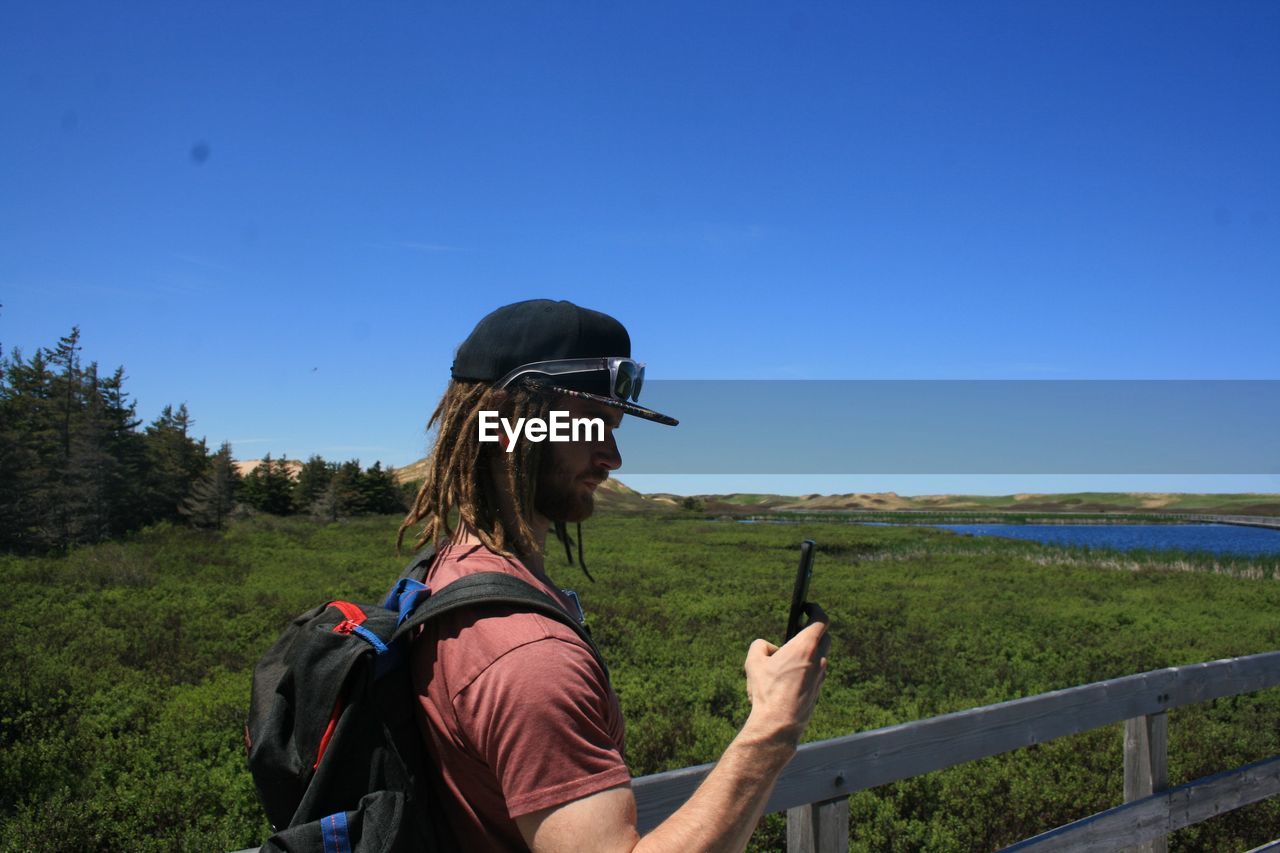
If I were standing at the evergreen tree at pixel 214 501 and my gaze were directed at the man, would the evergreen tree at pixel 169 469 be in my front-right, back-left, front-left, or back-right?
back-right

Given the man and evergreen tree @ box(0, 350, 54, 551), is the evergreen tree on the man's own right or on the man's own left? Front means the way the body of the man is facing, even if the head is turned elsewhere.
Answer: on the man's own left

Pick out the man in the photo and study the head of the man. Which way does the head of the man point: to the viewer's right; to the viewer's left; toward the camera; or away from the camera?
to the viewer's right

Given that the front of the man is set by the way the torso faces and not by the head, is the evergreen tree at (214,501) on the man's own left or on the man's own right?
on the man's own left

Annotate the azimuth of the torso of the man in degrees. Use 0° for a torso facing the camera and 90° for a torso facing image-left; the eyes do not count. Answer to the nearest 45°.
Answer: approximately 270°

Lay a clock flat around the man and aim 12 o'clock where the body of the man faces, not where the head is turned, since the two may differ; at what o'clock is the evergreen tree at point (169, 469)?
The evergreen tree is roughly at 8 o'clock from the man.
